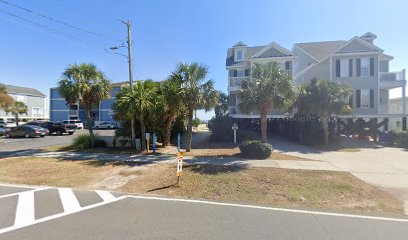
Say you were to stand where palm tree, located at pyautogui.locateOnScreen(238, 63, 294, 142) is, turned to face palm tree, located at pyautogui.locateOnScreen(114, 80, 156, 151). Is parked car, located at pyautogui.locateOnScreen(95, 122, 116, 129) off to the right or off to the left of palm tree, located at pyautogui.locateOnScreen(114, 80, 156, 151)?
right

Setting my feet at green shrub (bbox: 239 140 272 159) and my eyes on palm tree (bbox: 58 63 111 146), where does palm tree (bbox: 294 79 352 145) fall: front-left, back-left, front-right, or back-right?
back-right
